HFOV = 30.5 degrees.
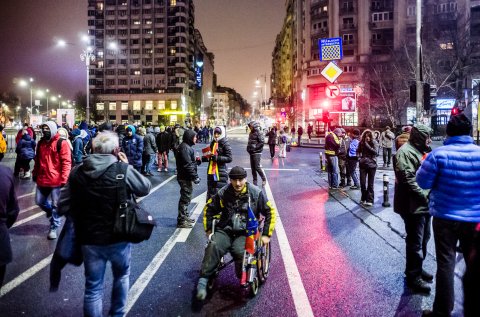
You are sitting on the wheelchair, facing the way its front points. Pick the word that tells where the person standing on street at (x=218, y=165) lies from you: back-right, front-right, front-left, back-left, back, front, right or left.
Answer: back-right

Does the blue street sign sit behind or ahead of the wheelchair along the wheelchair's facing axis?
behind

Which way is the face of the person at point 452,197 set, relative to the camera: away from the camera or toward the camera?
away from the camera

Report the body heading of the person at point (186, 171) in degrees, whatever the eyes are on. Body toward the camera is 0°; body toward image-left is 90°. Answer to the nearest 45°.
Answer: approximately 270°

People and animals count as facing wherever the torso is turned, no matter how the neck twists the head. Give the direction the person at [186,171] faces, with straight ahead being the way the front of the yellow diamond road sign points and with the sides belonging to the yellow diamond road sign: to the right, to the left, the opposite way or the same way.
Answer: to the left
